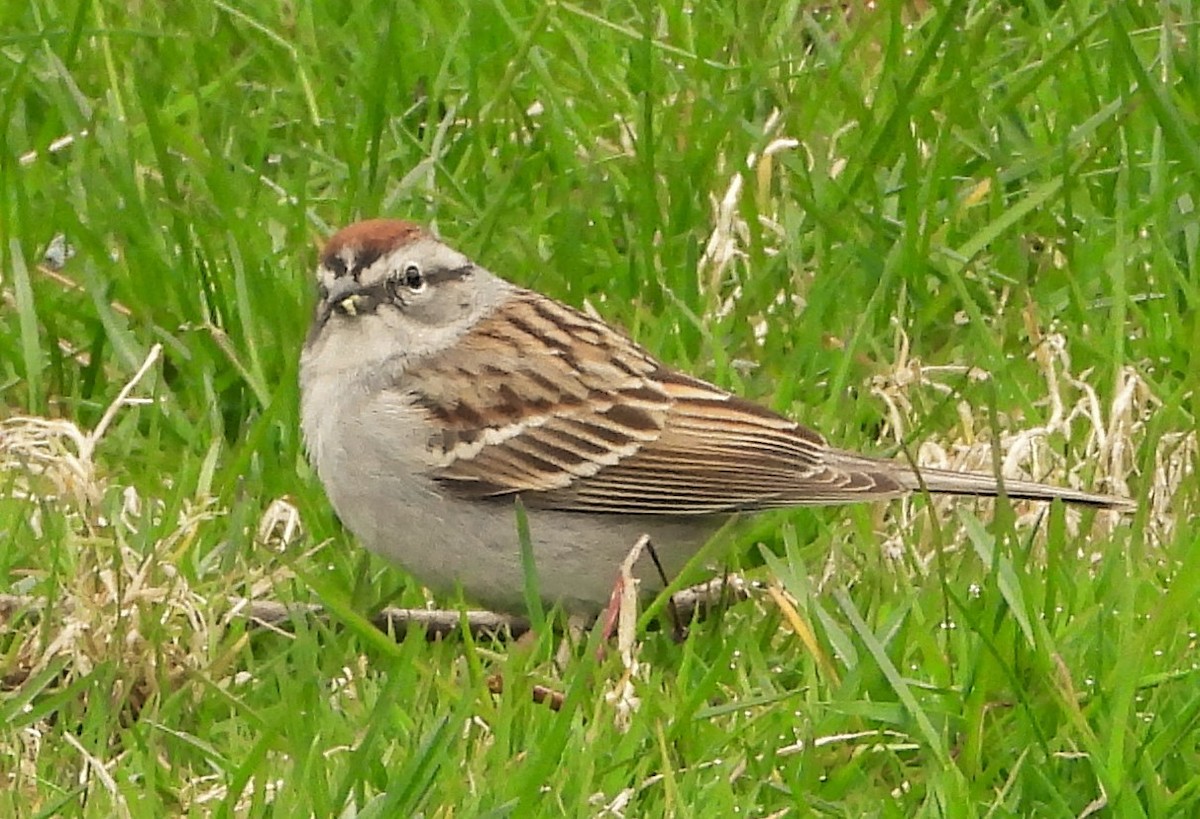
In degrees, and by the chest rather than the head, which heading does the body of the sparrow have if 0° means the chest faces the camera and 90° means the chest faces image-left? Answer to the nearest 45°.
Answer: approximately 90°
